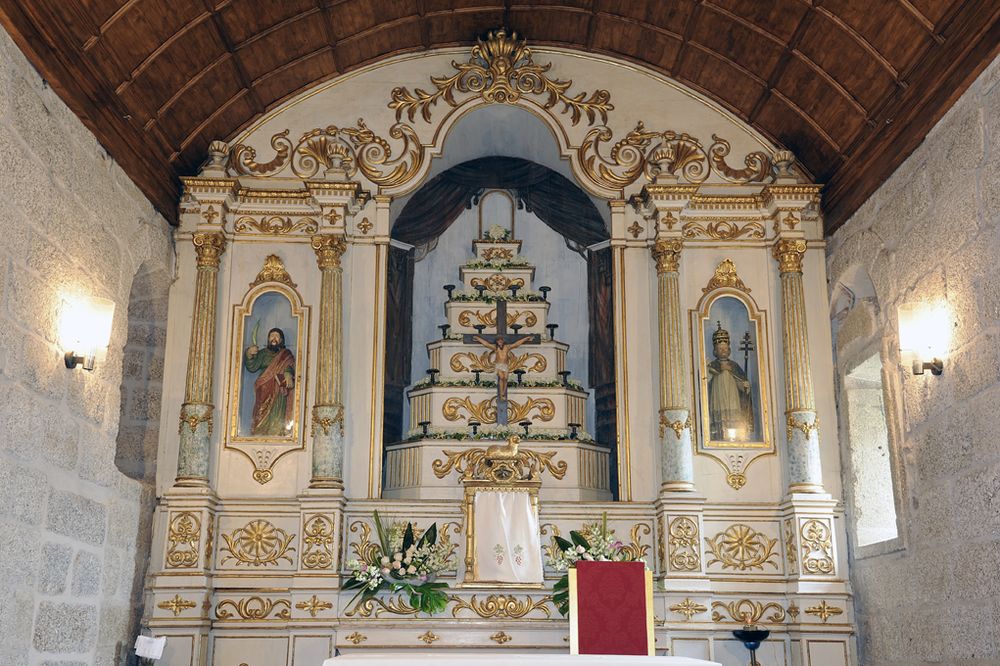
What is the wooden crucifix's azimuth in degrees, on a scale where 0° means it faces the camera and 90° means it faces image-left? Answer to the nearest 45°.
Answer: approximately 0°

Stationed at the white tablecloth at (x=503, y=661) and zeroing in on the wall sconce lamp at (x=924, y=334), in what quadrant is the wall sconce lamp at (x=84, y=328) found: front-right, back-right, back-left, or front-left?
back-left

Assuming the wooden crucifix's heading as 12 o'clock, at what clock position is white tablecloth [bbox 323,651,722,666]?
The white tablecloth is roughly at 12 o'clock from the wooden crucifix.
